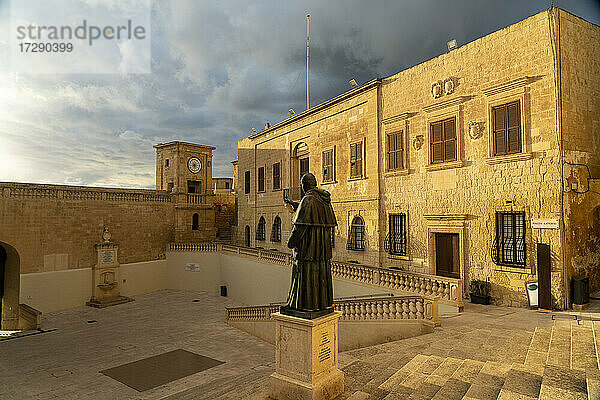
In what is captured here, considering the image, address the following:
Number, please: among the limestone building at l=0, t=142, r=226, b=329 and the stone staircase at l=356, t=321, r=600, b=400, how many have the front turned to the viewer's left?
1

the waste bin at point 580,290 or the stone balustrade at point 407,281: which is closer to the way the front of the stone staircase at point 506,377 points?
the stone balustrade

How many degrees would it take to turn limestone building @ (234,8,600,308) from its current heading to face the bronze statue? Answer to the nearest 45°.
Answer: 0° — it already faces it

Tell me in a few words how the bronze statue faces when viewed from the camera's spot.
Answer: facing away from the viewer and to the left of the viewer

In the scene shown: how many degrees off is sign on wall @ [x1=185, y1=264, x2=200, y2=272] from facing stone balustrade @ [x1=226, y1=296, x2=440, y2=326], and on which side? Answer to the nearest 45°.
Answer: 0° — it already faces it

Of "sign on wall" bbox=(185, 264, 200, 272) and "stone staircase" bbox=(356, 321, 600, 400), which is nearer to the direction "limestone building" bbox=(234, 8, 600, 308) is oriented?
the stone staircase

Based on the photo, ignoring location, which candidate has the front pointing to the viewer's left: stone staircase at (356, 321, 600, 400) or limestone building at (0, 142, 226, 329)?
the stone staircase

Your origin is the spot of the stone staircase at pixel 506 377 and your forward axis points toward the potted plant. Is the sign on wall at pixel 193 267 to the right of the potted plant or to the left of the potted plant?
left

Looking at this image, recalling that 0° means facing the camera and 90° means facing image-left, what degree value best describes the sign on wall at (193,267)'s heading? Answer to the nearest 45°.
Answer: approximately 0°
